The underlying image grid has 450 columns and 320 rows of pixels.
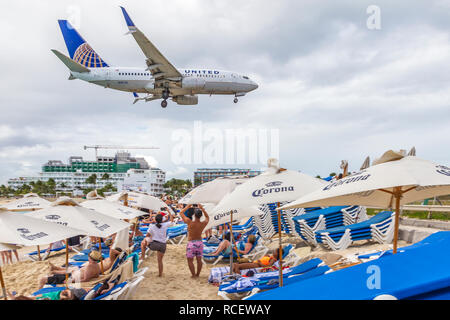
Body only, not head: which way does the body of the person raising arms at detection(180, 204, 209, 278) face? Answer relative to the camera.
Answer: away from the camera

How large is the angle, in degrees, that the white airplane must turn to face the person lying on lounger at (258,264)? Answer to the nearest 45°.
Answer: approximately 90° to its right

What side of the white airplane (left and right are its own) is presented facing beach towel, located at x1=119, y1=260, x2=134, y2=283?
right

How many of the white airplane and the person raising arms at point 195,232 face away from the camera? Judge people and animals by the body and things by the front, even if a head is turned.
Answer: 1

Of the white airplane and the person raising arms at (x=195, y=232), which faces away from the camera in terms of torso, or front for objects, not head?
the person raising arms

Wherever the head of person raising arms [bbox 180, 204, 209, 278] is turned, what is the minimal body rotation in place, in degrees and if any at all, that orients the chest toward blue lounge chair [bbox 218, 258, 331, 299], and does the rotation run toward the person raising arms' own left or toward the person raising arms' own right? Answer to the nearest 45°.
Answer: approximately 135° to the person raising arms' own right

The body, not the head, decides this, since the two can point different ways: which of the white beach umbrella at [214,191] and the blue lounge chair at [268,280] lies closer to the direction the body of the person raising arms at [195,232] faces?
the white beach umbrella

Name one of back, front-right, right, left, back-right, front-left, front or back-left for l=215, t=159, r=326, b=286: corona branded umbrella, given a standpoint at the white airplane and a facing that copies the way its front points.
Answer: right

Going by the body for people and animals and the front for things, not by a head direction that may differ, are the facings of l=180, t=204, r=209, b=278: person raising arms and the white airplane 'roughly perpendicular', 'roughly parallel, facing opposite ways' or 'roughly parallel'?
roughly perpendicular

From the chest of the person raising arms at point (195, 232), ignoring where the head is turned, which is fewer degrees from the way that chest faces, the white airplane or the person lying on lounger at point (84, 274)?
the white airplane

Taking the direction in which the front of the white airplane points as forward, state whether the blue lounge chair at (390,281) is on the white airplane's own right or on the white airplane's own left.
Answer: on the white airplane's own right

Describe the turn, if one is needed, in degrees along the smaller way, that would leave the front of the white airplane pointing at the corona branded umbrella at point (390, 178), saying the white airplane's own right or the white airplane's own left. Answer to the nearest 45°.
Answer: approximately 90° to the white airplane's own right

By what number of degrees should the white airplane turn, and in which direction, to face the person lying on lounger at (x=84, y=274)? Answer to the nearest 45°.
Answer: approximately 90° to its right

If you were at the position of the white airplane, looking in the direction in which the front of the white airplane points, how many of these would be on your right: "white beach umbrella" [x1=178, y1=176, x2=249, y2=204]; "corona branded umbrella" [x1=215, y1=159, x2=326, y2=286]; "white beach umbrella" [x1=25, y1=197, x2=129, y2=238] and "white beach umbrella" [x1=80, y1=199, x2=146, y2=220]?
4

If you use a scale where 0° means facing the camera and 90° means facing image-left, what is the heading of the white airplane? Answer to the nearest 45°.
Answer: approximately 270°
